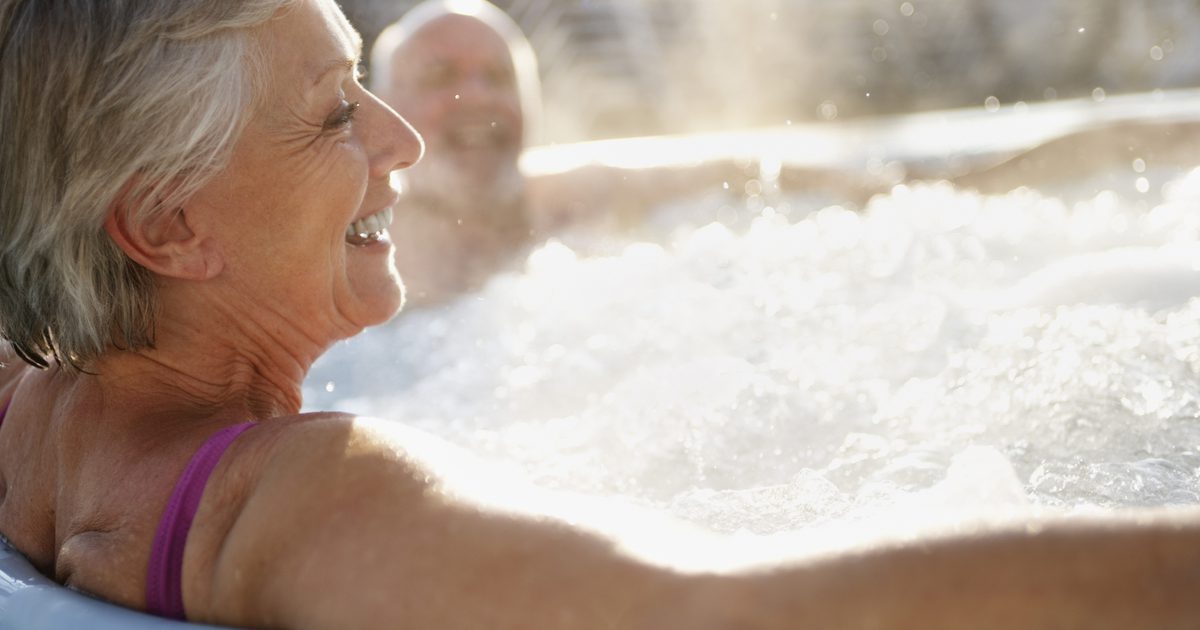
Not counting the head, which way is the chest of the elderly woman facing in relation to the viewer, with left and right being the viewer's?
facing away from the viewer and to the right of the viewer

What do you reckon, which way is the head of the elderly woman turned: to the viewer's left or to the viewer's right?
to the viewer's right

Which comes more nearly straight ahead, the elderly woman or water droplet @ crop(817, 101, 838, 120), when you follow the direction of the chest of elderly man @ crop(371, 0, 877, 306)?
the elderly woman

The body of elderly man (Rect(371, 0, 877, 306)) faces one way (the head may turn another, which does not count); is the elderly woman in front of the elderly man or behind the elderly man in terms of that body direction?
in front

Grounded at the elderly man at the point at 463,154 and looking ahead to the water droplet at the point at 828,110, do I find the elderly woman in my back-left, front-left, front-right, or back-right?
back-right

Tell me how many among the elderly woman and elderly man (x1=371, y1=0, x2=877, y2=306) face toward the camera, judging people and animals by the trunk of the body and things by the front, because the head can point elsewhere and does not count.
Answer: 1

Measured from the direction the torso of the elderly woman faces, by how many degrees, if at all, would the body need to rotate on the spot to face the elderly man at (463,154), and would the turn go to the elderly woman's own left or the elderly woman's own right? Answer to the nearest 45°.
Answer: approximately 45° to the elderly woman's own left

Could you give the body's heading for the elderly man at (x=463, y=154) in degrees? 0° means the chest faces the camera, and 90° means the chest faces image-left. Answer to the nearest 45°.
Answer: approximately 0°
